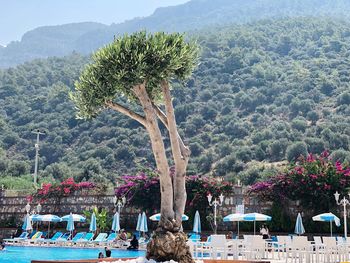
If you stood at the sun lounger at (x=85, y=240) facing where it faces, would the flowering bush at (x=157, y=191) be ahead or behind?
behind

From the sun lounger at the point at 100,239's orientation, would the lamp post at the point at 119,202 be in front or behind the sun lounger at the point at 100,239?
behind

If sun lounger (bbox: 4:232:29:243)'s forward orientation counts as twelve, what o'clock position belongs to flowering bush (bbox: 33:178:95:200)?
The flowering bush is roughly at 6 o'clock from the sun lounger.

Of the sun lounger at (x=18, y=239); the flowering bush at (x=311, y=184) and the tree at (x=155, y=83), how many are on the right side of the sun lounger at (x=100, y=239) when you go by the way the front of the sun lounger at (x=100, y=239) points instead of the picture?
1

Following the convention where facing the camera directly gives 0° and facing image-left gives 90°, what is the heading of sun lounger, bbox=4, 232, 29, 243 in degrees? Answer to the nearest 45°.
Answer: approximately 45°

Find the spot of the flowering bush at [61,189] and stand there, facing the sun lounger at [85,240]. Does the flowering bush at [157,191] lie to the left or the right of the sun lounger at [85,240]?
left

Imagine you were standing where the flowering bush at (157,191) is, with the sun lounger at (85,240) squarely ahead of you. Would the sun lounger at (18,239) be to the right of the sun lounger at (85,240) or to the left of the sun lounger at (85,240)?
right

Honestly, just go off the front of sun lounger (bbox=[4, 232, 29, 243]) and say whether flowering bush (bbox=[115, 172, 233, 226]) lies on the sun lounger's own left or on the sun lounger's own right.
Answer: on the sun lounger's own left

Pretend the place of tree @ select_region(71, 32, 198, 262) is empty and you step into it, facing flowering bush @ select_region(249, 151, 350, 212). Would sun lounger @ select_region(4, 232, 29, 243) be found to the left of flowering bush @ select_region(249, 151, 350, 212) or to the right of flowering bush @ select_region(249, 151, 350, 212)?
left

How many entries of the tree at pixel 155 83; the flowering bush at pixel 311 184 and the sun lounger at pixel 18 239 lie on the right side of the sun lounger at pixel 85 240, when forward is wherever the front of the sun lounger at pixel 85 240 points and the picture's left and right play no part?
1
